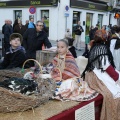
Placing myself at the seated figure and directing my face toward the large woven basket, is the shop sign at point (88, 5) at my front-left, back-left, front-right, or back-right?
back-right

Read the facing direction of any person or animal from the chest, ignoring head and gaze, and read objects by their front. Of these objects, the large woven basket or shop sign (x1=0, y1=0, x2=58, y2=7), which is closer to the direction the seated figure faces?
the large woven basket

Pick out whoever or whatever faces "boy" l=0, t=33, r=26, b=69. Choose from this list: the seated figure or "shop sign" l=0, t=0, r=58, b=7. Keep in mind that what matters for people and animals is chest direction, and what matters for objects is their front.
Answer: the shop sign

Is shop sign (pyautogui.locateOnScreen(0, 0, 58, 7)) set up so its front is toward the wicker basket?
yes

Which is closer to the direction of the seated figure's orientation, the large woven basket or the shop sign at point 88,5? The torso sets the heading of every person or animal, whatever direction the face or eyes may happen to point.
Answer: the large woven basket

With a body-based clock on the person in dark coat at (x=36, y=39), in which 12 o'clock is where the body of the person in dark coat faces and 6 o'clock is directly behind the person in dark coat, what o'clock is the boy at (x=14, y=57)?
The boy is roughly at 2 o'clock from the person in dark coat.
